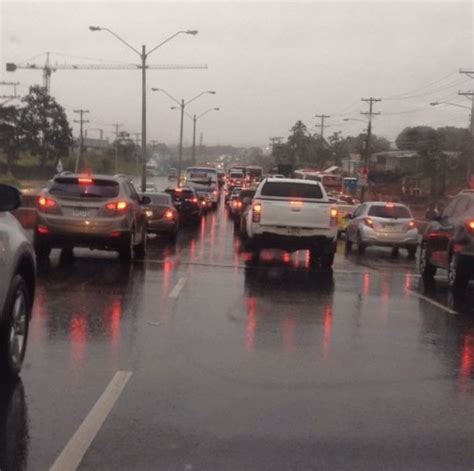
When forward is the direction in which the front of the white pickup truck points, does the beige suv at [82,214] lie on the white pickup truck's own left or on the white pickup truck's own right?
on the white pickup truck's own left

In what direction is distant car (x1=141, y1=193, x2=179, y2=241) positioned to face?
away from the camera

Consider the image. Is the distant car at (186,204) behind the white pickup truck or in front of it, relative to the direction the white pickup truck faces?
in front

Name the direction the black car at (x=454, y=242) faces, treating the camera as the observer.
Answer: facing away from the viewer and to the left of the viewer

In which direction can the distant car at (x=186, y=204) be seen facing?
away from the camera

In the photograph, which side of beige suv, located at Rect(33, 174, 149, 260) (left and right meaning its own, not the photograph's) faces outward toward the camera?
back

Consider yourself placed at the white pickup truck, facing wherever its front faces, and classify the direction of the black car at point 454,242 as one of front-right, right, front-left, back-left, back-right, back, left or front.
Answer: back-right

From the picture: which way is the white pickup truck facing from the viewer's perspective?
away from the camera

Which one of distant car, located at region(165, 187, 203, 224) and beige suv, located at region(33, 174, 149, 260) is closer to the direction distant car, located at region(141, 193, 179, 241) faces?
the distant car

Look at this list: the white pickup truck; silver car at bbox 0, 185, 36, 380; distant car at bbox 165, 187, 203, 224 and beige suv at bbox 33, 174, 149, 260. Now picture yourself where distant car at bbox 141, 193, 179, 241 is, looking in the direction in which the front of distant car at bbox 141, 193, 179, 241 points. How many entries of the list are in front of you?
1

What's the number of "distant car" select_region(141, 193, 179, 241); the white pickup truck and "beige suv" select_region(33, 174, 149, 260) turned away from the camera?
3

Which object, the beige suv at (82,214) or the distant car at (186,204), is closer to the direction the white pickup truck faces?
the distant car
